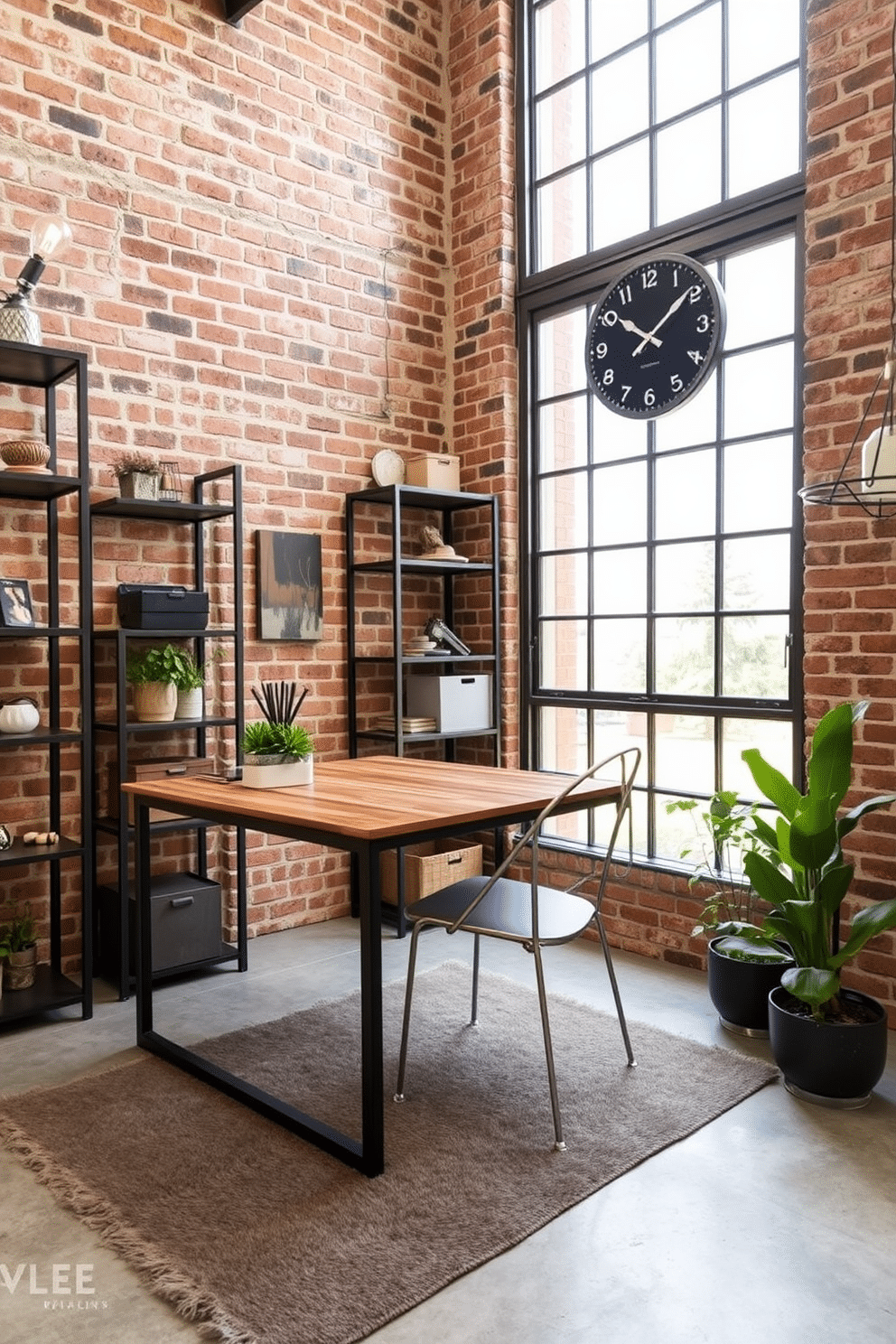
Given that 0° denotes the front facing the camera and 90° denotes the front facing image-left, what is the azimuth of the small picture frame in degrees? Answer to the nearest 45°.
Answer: approximately 315°

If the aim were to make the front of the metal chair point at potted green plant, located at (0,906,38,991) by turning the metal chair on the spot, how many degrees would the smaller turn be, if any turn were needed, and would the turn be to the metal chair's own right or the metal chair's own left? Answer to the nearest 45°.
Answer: approximately 45° to the metal chair's own left

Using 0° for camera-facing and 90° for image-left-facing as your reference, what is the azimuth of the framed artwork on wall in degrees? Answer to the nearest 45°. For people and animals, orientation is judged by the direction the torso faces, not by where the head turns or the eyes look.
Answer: approximately 315°

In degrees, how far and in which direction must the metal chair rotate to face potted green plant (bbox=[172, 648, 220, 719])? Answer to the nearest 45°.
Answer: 0° — it already faces it

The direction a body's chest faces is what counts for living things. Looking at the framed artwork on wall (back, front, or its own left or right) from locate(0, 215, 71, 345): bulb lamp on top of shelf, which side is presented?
right

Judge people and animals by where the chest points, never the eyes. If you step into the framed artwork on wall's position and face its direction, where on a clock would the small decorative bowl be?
The small decorative bowl is roughly at 3 o'clock from the framed artwork on wall.

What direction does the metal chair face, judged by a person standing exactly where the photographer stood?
facing away from the viewer and to the left of the viewer
